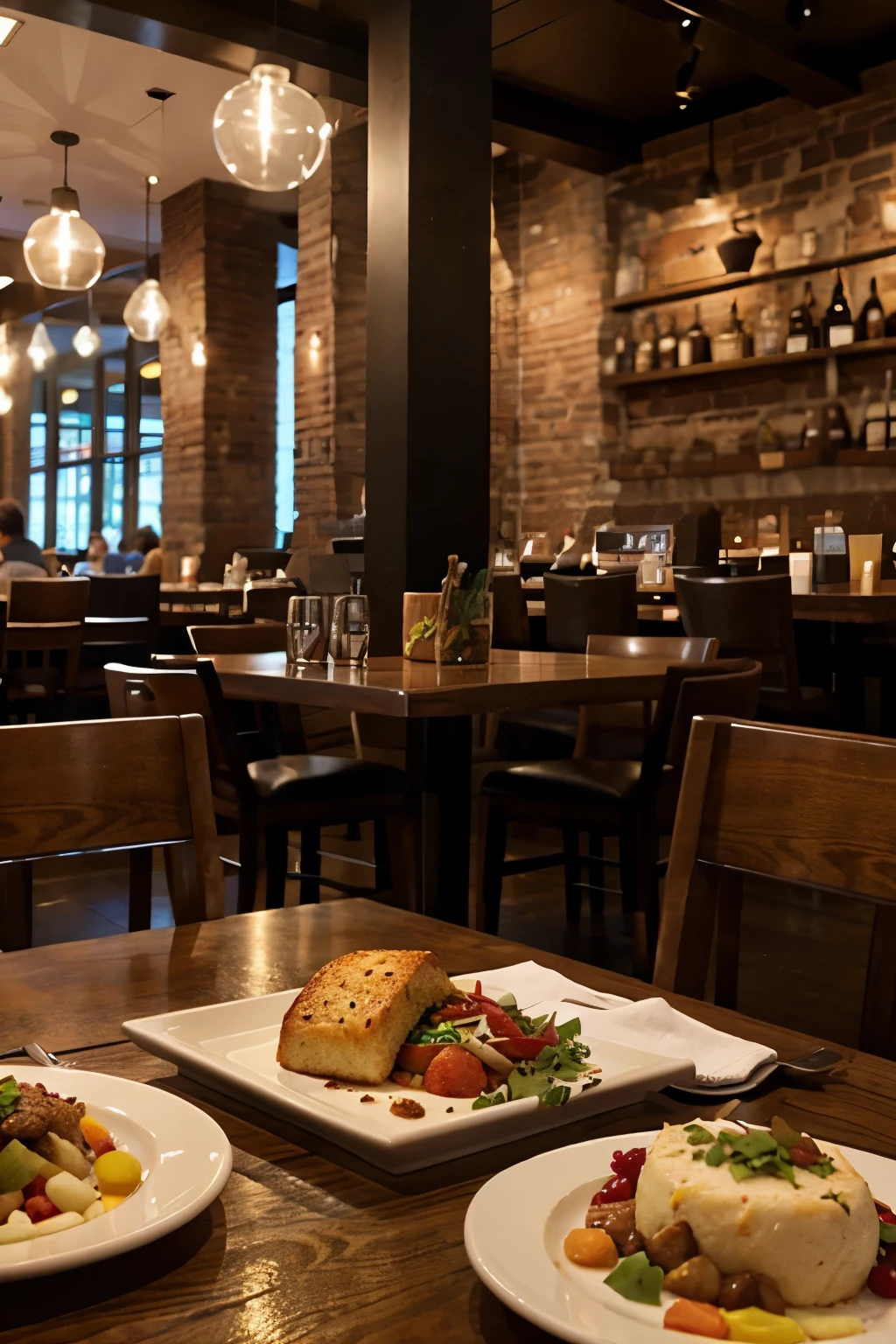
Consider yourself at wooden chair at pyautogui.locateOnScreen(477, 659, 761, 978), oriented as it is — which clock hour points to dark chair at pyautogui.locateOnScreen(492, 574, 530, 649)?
dark chair at pyautogui.locateOnScreen(492, 574, 530, 649) is roughly at 1 o'clock from wooden chair at pyautogui.locateOnScreen(477, 659, 761, 978).

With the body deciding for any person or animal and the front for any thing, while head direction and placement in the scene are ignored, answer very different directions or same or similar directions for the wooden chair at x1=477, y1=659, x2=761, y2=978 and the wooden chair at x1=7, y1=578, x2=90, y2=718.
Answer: same or similar directions

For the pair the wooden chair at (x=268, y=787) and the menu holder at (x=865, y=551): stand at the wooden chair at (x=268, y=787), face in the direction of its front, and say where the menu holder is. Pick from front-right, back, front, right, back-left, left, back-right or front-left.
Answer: front

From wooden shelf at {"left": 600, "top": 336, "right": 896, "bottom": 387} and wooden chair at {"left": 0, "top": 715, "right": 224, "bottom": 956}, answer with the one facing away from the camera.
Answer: the wooden chair

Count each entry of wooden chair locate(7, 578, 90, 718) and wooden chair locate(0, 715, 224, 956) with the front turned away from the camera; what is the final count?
2

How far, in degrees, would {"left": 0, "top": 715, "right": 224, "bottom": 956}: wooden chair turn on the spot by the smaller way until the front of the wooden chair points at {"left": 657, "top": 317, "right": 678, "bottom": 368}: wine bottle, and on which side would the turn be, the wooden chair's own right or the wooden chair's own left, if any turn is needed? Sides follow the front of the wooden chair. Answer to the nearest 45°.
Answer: approximately 45° to the wooden chair's own right

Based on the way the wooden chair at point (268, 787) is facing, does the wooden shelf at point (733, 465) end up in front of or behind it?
in front

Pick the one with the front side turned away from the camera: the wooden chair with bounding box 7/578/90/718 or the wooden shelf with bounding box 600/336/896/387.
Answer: the wooden chair

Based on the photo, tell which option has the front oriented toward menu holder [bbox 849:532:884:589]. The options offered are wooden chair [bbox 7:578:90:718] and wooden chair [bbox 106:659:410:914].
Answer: wooden chair [bbox 106:659:410:914]

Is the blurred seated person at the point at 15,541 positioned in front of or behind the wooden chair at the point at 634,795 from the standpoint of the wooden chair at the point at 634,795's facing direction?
in front

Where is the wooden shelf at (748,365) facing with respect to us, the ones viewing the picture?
facing the viewer and to the left of the viewer

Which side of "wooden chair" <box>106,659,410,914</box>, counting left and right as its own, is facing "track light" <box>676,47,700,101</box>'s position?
front
